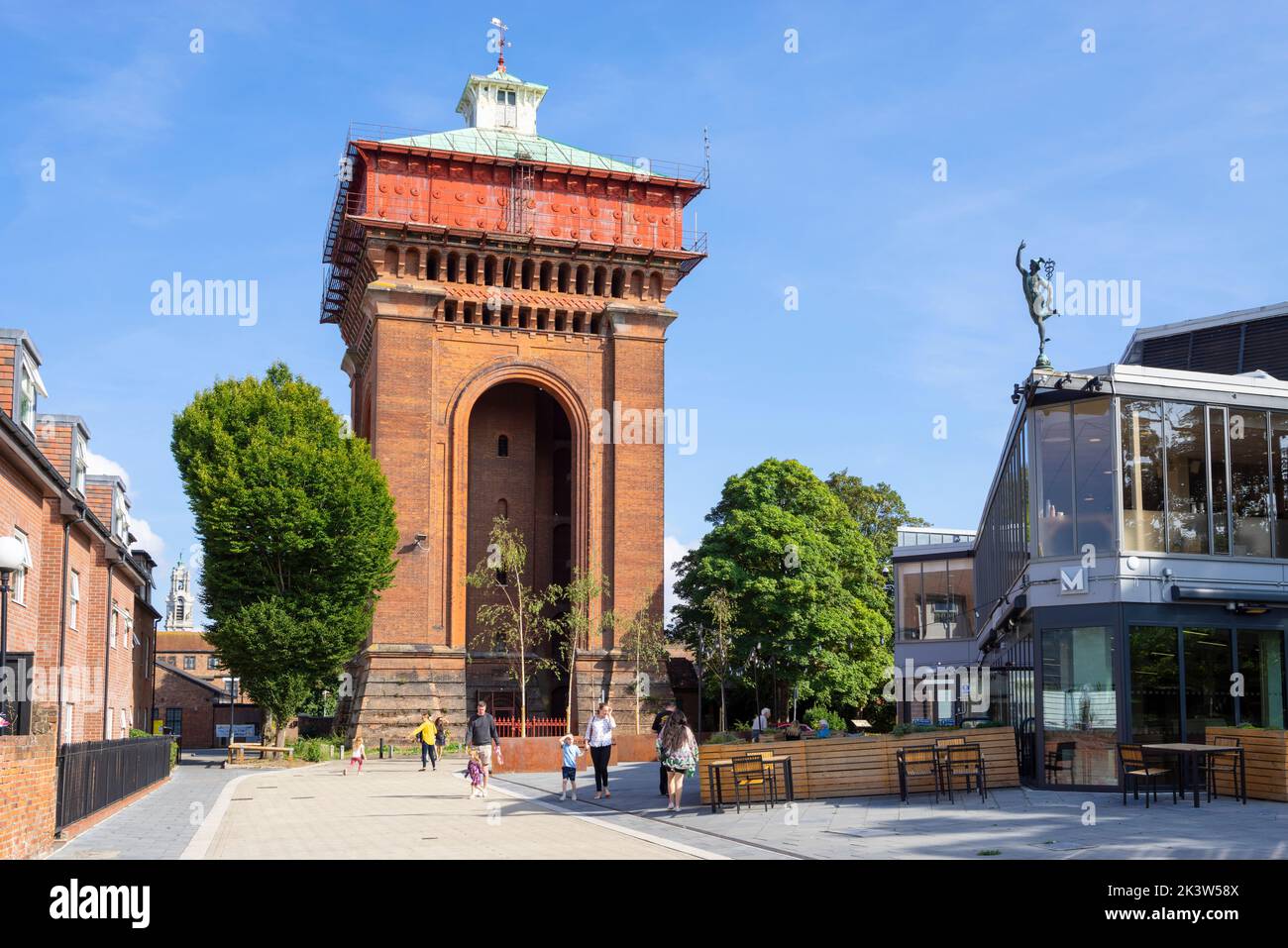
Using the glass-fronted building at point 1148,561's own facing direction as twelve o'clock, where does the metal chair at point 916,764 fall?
The metal chair is roughly at 2 o'clock from the glass-fronted building.

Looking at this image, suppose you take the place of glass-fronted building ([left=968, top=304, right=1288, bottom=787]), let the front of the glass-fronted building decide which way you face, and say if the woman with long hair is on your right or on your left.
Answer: on your right

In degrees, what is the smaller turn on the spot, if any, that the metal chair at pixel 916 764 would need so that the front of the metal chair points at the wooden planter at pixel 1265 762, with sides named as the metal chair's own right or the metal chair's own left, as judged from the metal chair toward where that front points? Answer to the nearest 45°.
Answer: approximately 90° to the metal chair's own right

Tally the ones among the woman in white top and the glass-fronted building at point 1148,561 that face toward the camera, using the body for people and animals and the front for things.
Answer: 2

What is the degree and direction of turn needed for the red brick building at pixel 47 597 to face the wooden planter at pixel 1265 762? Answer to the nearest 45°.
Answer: approximately 45° to its right

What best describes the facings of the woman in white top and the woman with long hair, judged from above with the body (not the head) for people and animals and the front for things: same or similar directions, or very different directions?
very different directions

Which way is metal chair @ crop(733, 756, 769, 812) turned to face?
away from the camera

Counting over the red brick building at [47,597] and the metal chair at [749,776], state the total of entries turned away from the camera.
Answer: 1

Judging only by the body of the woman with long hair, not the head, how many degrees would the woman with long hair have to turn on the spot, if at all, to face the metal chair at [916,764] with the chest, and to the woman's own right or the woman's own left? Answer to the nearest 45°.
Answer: approximately 90° to the woman's own right

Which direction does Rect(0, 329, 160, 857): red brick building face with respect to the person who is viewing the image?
facing to the right of the viewer
